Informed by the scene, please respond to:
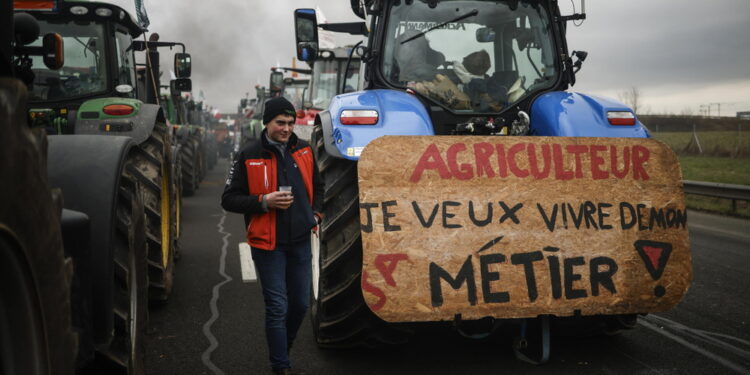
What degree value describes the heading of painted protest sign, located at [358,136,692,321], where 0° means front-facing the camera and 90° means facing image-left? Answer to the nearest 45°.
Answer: approximately 0°

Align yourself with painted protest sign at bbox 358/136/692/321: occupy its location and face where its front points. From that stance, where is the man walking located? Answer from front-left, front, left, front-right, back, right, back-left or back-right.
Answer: right

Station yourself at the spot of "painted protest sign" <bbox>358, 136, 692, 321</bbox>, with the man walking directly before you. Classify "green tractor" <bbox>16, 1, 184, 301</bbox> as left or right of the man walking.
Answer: right

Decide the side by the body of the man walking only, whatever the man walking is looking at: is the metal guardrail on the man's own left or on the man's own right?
on the man's own left

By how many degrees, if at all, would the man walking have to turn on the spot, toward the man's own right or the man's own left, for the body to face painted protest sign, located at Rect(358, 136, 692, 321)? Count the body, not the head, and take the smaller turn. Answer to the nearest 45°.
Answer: approximately 45° to the man's own left
